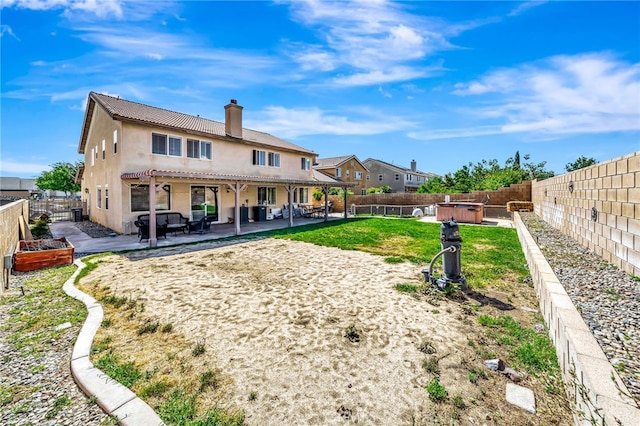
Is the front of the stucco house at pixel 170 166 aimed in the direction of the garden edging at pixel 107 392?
no

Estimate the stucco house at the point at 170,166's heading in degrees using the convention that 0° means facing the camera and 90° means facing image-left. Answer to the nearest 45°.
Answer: approximately 135°

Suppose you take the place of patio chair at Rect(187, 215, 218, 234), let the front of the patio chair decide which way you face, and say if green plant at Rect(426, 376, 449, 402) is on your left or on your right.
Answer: on your left

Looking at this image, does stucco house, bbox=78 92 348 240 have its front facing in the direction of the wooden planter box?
no

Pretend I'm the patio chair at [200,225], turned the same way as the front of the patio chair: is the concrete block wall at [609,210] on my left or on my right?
on my left

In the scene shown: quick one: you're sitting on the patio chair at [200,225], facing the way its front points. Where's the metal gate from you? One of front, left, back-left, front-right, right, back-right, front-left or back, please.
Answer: front-right
